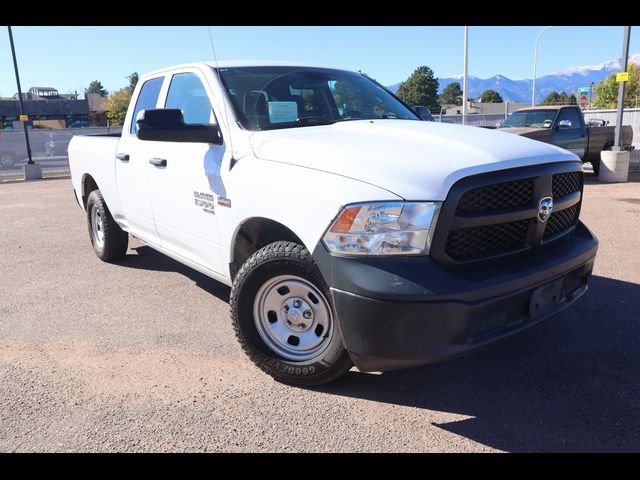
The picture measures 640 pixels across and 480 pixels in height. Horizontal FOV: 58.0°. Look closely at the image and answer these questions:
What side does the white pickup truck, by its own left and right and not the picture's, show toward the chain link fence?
back

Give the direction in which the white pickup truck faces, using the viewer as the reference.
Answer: facing the viewer and to the right of the viewer

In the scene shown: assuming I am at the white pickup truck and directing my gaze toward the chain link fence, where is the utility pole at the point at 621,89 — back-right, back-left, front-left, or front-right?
front-right

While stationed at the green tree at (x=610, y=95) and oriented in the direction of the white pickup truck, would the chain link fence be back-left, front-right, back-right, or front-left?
front-right

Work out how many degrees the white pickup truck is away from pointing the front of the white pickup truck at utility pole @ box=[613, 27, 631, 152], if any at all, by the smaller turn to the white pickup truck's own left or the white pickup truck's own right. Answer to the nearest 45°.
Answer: approximately 90° to the white pickup truck's own left

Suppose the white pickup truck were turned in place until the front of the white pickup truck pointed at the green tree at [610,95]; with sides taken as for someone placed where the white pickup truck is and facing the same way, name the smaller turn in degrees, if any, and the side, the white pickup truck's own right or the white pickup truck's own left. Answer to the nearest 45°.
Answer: approximately 90° to the white pickup truck's own left
